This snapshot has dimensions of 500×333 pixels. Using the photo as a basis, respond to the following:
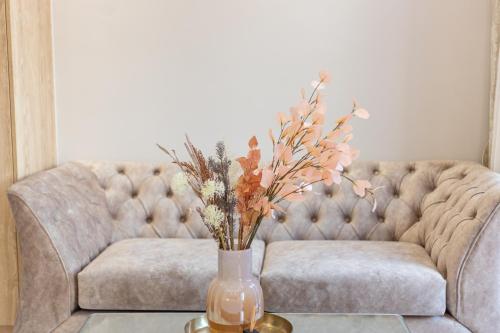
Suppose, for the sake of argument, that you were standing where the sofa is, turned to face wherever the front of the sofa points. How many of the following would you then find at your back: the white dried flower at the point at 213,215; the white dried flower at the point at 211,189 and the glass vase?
0

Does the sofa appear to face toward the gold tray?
yes

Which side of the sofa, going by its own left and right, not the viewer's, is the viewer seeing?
front

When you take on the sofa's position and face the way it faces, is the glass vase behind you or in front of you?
in front

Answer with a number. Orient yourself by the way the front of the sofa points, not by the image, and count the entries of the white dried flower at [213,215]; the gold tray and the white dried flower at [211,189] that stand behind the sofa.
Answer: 0

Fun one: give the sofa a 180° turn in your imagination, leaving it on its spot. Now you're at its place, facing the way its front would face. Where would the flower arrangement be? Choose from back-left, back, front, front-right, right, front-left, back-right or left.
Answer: back

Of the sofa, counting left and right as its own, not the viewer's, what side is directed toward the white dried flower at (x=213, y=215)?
front

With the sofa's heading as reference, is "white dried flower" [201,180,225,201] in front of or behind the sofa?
in front
